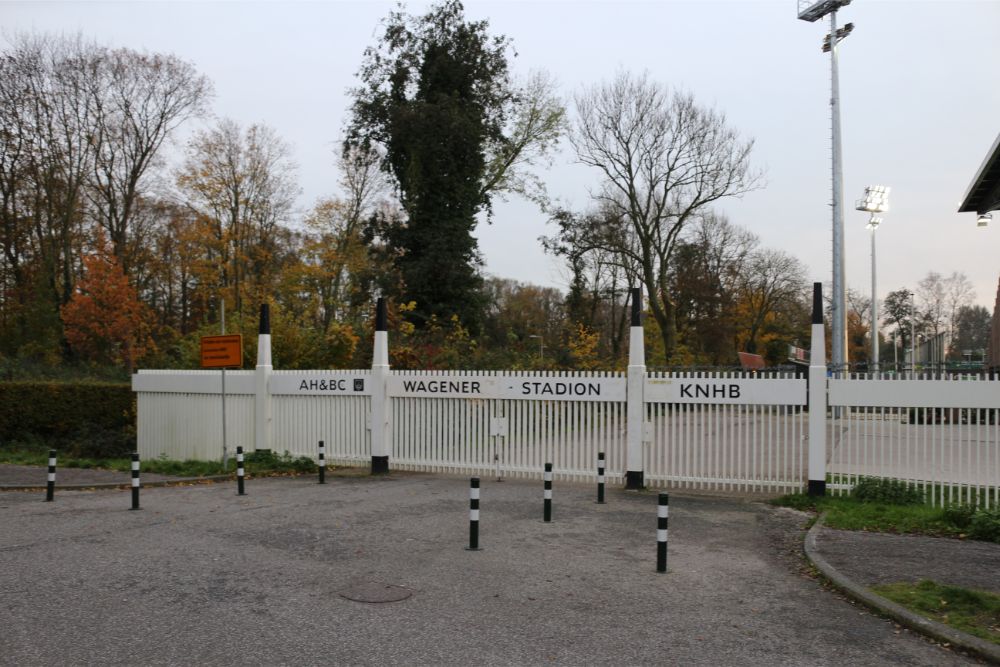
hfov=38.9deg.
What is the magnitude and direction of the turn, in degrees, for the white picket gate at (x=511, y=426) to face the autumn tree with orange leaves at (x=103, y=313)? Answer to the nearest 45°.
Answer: approximately 135° to its right

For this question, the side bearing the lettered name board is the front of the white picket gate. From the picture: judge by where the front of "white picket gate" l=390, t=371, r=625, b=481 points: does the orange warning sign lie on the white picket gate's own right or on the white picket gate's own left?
on the white picket gate's own right

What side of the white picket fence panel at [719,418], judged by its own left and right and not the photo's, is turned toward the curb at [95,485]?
right

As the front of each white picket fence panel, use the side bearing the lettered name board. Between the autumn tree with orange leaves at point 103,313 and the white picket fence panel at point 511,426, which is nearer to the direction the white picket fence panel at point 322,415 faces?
the white picket fence panel

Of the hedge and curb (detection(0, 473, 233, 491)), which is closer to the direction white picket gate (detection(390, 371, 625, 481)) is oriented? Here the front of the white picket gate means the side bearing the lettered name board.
the curb

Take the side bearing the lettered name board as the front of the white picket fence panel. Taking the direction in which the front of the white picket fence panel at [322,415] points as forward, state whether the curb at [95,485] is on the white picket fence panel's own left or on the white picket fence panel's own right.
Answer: on the white picket fence panel's own right

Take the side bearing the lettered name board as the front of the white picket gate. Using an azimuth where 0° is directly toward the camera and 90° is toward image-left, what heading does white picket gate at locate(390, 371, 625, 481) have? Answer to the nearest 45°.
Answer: approximately 0°
